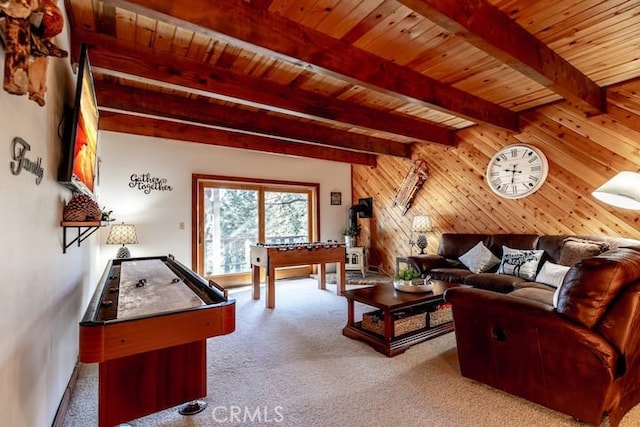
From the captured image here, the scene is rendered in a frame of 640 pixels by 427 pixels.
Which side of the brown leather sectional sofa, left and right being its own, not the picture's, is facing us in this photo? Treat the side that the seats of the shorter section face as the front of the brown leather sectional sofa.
left

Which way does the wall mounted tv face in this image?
to the viewer's right

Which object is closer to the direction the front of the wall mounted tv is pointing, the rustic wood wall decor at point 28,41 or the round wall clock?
the round wall clock

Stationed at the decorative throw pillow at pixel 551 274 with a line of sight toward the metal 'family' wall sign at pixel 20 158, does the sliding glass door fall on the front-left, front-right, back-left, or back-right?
front-right

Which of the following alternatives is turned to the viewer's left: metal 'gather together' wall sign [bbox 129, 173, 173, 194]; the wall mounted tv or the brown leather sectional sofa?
the brown leather sectional sofa

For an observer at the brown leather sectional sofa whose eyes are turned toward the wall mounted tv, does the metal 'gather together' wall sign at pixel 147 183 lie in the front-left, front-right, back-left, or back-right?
front-right

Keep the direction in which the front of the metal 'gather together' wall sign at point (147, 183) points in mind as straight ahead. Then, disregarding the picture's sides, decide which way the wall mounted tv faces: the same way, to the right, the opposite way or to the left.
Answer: to the left

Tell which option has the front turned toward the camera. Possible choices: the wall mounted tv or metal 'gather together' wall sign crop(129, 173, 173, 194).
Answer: the metal 'gather together' wall sign

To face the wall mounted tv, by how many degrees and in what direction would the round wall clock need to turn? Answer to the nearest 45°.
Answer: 0° — it already faces it

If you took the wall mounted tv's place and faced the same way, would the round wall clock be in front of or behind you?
in front

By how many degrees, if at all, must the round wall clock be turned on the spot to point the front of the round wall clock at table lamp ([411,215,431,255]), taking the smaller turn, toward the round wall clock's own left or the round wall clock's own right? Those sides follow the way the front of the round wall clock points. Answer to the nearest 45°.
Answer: approximately 45° to the round wall clock's own right

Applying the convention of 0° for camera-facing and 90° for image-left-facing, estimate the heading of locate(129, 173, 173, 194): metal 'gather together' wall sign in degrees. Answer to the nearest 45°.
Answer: approximately 0°

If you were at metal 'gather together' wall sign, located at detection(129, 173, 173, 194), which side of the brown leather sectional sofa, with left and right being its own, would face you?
front

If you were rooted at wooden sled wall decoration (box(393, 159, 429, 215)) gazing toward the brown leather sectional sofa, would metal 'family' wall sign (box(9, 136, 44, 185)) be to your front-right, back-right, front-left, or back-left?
front-right

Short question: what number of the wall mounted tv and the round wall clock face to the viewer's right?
1

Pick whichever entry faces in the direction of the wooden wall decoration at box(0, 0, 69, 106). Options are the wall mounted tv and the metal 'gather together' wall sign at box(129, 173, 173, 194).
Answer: the metal 'gather together' wall sign
